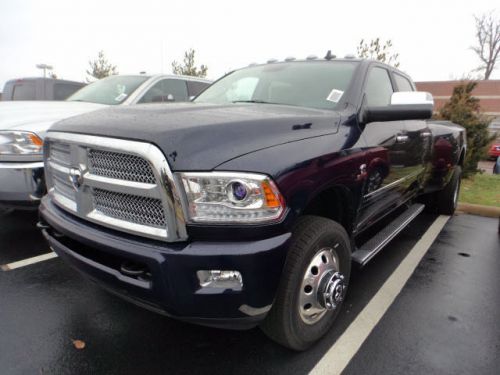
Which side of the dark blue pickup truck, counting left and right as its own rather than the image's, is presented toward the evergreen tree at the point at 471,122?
back

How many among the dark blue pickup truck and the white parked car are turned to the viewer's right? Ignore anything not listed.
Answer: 0

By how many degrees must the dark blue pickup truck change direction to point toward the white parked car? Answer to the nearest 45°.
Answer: approximately 90° to its right

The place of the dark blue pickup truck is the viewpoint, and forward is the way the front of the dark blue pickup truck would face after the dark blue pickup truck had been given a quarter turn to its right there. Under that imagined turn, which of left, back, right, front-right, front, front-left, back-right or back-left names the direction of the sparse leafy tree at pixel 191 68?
front-right

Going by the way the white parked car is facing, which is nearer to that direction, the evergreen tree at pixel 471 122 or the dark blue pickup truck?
the dark blue pickup truck

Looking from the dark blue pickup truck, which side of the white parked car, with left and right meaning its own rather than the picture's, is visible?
left

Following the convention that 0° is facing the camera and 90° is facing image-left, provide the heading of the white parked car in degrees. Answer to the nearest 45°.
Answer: approximately 45°

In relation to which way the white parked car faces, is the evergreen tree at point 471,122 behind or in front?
behind

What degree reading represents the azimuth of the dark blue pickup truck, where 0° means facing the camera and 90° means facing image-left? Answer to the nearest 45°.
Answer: approximately 45°
